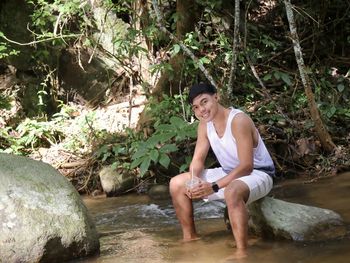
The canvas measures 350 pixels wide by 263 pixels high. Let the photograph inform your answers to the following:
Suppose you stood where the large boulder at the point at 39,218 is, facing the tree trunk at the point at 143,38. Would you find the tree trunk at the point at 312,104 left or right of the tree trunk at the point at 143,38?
right

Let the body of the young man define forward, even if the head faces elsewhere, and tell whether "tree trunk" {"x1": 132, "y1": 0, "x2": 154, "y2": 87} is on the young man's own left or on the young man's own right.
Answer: on the young man's own right

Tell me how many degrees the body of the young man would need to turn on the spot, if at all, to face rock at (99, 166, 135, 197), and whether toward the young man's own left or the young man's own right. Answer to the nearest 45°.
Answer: approximately 90° to the young man's own right

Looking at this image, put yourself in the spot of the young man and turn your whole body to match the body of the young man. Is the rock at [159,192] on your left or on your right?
on your right

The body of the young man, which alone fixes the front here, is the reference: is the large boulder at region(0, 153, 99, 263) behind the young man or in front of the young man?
in front

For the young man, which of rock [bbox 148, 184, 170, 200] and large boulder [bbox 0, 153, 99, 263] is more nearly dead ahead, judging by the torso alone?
the large boulder

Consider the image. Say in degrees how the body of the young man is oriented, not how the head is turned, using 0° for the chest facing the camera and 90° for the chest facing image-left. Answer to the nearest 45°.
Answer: approximately 45°

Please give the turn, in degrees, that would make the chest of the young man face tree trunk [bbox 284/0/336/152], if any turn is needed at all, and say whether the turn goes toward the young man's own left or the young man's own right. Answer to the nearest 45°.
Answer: approximately 180°
